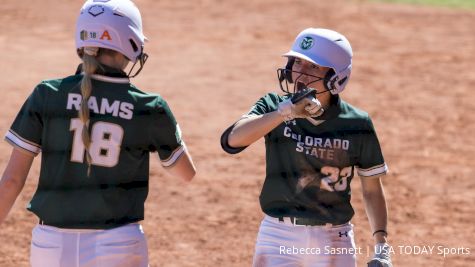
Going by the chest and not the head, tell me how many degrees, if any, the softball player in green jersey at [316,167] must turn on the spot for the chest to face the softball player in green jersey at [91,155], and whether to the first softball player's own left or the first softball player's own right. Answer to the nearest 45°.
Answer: approximately 45° to the first softball player's own right

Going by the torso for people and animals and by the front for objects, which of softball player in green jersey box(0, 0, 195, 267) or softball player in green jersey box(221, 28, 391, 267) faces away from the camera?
softball player in green jersey box(0, 0, 195, 267)

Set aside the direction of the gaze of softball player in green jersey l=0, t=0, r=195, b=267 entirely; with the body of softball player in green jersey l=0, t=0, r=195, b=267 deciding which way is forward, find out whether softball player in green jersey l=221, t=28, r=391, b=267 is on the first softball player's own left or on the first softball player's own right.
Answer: on the first softball player's own right

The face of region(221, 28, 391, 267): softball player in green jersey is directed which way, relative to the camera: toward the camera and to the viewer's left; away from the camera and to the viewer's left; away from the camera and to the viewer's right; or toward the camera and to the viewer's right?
toward the camera and to the viewer's left

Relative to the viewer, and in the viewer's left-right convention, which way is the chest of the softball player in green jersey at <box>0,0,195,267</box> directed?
facing away from the viewer

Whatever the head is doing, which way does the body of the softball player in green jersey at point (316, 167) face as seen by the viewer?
toward the camera

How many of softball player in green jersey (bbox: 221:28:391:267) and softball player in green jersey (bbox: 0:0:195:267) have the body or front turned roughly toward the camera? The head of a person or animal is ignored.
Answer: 1

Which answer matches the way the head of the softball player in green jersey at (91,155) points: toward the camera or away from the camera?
away from the camera

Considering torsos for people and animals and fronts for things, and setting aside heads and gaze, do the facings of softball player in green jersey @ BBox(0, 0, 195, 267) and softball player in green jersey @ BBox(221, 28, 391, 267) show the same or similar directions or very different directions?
very different directions
